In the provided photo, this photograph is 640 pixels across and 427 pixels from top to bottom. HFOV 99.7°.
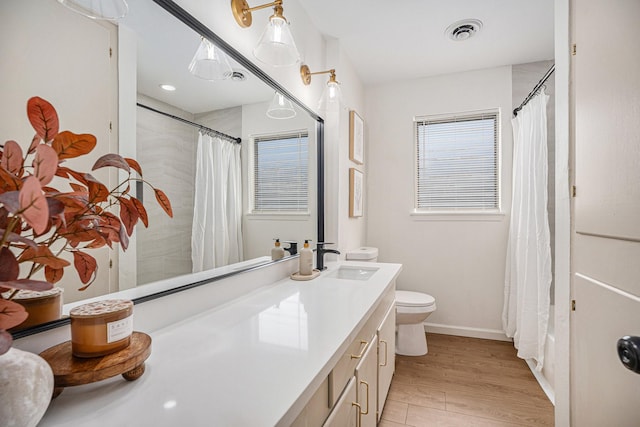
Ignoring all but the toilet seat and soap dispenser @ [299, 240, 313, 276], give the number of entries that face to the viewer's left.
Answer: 0
